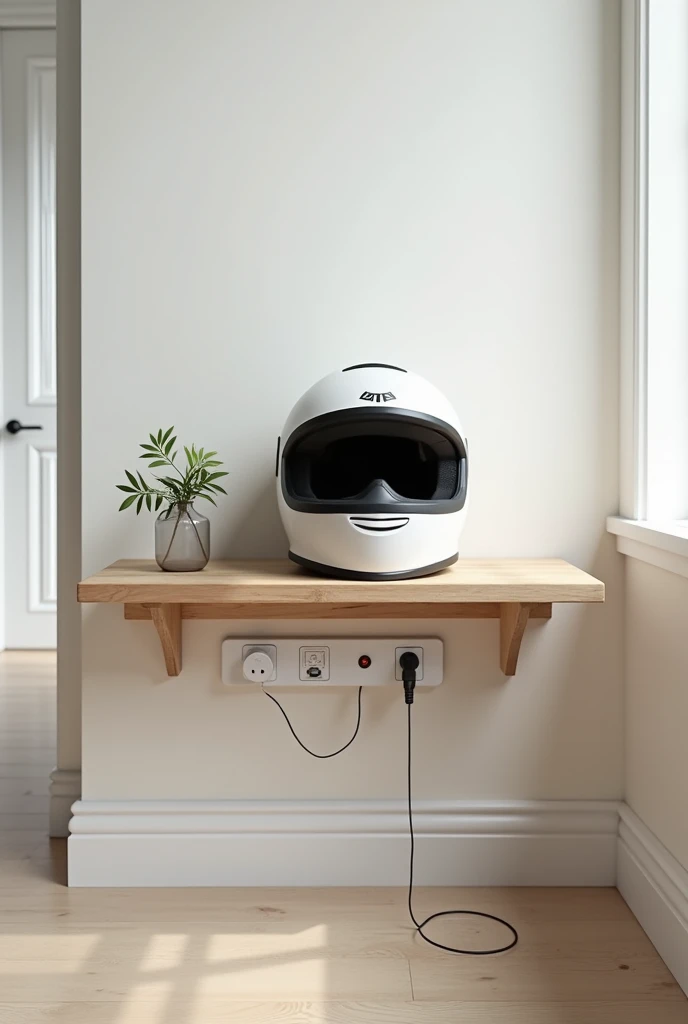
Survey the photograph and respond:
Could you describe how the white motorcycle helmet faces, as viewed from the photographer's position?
facing the viewer

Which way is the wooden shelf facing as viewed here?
toward the camera

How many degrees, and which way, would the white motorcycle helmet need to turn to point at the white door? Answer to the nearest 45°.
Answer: approximately 135° to its right

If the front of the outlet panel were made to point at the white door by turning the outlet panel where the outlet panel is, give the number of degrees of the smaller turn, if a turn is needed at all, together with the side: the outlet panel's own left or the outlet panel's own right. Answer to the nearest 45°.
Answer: approximately 135° to the outlet panel's own right

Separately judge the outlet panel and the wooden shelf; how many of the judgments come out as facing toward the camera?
2

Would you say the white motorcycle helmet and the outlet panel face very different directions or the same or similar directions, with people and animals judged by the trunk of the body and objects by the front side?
same or similar directions
